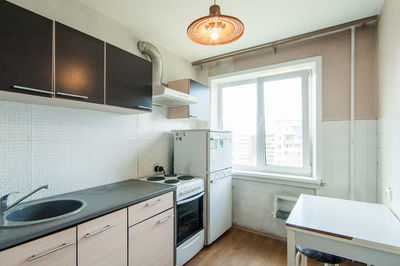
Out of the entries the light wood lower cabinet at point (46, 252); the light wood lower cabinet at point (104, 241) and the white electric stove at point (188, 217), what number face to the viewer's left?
0

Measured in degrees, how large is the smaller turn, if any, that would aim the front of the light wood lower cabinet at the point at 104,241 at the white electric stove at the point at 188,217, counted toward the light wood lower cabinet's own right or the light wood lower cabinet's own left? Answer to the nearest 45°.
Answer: approximately 90° to the light wood lower cabinet's own left

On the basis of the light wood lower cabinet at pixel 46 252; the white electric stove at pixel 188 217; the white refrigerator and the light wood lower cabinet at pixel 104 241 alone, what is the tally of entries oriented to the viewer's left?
0

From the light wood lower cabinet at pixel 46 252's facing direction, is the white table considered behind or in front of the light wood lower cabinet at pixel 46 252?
in front

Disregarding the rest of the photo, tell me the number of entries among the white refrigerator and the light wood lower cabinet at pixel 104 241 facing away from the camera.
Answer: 0

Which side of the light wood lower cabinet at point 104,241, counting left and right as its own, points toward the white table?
front

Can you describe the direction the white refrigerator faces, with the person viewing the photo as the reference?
facing the viewer and to the right of the viewer

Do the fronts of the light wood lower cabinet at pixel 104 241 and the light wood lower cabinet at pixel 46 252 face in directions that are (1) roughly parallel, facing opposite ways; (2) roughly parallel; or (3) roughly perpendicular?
roughly parallel

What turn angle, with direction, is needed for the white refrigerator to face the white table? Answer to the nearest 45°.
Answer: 0° — it already faces it

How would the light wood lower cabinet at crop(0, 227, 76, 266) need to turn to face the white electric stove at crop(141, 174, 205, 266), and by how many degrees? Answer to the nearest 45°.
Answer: approximately 45° to its left
